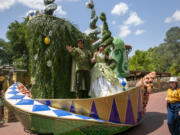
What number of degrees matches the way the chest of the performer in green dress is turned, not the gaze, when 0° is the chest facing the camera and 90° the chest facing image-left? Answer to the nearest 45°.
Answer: approximately 0°

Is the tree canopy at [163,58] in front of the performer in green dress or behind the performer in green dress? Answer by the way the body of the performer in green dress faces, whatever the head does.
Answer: behind

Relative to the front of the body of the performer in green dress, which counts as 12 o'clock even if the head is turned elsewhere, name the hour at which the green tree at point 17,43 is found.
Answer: The green tree is roughly at 5 o'clock from the performer in green dress.

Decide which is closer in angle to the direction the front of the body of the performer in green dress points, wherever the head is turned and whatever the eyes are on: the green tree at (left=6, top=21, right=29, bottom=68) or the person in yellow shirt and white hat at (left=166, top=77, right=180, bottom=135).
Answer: the person in yellow shirt and white hat
